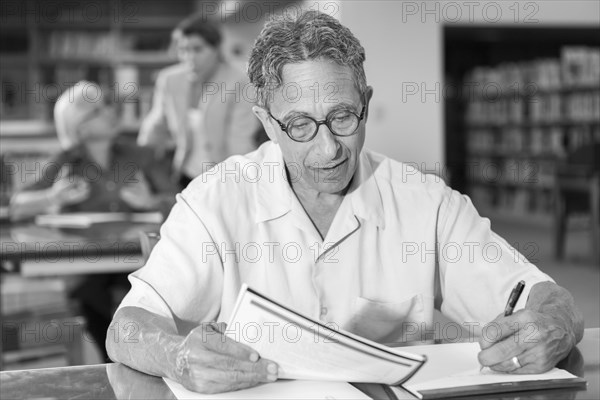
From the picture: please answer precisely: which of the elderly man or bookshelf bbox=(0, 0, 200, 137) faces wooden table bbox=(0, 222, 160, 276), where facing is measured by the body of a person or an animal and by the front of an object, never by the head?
the bookshelf

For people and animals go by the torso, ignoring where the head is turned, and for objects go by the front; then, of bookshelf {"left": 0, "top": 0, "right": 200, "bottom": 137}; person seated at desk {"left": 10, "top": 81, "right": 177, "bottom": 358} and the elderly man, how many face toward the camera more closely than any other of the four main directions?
3

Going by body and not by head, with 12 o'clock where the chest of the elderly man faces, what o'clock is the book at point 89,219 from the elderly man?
The book is roughly at 5 o'clock from the elderly man.

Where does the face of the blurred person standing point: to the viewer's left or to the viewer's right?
to the viewer's left

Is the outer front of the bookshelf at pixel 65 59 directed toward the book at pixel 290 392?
yes

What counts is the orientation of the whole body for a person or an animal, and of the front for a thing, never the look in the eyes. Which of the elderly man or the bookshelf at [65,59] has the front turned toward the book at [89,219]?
the bookshelf

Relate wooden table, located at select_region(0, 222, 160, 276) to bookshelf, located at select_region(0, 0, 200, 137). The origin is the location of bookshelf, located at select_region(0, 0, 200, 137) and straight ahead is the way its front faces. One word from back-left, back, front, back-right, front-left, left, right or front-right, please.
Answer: front

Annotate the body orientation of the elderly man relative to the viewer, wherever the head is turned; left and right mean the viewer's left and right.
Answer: facing the viewer

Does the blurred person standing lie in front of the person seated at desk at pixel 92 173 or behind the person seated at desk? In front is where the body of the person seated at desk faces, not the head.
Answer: behind

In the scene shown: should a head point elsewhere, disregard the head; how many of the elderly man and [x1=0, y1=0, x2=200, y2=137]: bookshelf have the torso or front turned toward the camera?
2

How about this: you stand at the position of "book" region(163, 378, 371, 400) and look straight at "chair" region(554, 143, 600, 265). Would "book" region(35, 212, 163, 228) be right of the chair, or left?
left

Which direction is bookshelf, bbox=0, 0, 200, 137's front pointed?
toward the camera
